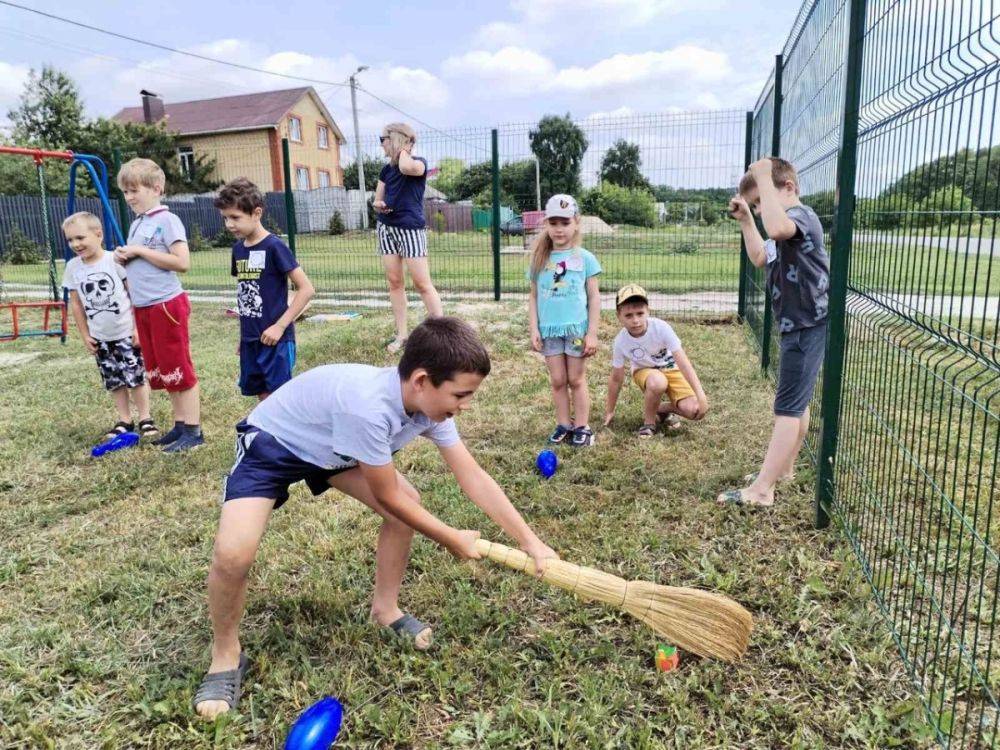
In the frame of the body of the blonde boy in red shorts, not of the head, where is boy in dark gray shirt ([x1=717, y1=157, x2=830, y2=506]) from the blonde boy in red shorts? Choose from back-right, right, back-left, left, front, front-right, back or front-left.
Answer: left

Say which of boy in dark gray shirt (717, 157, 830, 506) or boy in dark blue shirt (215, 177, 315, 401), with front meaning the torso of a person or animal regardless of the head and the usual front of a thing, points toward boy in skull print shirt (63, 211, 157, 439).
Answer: boy in dark gray shirt (717, 157, 830, 506)

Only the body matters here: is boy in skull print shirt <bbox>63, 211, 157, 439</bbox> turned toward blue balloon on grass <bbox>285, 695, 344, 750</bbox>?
yes

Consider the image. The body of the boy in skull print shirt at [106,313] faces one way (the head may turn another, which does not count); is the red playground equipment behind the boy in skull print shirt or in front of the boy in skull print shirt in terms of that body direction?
behind

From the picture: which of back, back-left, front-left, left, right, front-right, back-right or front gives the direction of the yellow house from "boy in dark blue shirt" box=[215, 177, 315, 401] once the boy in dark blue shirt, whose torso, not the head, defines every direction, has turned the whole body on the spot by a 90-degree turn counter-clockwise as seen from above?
back-left

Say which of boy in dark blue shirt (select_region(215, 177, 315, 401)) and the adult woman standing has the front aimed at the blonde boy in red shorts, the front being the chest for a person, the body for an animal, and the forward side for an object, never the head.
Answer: the adult woman standing

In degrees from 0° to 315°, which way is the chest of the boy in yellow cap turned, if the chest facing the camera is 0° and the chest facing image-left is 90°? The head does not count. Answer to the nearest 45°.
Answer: approximately 0°

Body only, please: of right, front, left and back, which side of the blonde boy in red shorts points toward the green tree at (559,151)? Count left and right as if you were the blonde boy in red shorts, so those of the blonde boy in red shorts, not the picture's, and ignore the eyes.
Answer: back

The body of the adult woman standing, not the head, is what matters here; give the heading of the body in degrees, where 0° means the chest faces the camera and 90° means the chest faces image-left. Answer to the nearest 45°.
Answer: approximately 45°

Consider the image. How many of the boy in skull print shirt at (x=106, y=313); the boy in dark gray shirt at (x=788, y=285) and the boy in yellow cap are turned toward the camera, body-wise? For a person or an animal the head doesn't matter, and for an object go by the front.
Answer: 2

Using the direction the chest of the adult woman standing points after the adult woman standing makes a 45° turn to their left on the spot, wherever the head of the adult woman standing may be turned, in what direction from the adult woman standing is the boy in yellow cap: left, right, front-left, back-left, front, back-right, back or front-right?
front-left

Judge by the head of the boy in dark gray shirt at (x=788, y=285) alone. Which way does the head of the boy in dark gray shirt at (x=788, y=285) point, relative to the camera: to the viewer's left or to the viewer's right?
to the viewer's left

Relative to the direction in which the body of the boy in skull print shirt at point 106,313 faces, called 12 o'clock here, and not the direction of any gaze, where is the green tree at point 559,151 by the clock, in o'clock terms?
The green tree is roughly at 8 o'clock from the boy in skull print shirt.
